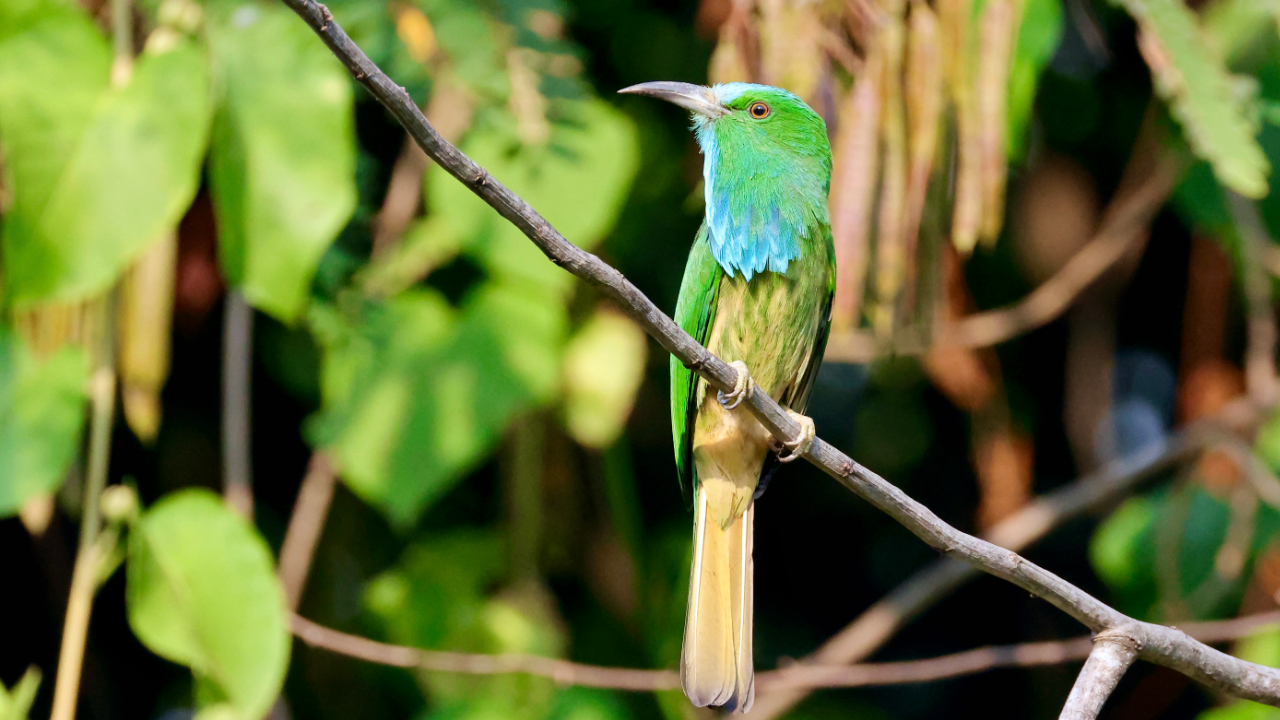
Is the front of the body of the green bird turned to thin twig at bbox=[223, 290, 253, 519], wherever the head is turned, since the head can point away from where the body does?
no

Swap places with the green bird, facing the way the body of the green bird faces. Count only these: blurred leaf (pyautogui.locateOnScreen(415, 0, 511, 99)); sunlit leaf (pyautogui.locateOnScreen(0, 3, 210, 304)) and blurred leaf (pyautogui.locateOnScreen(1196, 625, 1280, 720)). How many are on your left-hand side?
1

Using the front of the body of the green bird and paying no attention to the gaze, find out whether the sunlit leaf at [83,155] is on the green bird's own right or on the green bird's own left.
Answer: on the green bird's own right

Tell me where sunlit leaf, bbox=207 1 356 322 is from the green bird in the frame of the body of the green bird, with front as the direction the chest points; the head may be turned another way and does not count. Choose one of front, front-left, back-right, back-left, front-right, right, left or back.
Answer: right

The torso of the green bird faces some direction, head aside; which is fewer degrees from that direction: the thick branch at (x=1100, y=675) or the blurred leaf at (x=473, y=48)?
the thick branch

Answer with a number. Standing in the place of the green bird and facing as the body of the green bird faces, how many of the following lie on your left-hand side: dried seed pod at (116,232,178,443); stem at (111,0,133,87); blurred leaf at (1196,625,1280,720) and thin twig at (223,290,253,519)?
1

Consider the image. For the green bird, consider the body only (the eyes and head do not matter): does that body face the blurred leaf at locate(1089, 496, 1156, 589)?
no

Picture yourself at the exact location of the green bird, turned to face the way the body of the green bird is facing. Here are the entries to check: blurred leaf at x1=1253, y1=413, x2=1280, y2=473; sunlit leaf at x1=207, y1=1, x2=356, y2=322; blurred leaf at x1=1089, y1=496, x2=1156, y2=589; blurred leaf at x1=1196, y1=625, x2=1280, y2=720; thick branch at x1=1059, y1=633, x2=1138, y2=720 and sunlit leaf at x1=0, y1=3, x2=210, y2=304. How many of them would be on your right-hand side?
2

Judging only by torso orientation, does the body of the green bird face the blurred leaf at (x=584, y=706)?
no

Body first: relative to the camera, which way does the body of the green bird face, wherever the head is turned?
toward the camera
